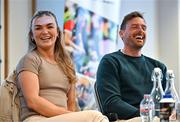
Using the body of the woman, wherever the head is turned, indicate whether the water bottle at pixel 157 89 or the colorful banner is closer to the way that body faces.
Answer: the water bottle

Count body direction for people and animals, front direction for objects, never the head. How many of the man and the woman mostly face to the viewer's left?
0

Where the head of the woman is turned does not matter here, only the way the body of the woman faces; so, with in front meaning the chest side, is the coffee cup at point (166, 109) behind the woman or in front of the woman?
in front

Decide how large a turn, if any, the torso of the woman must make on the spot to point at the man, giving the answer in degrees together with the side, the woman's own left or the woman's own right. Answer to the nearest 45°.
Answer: approximately 45° to the woman's own left

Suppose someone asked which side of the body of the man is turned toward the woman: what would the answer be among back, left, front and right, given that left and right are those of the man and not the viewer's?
right

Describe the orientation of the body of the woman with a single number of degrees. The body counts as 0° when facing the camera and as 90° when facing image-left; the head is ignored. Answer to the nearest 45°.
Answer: approximately 315°

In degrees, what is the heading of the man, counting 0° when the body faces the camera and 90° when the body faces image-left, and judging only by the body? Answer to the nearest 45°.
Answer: approximately 315°

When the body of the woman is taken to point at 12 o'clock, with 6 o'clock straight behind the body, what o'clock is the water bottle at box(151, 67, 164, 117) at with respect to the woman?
The water bottle is roughly at 11 o'clock from the woman.

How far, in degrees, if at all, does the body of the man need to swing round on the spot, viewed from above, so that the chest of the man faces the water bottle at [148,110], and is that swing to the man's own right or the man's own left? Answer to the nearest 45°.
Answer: approximately 45° to the man's own right
